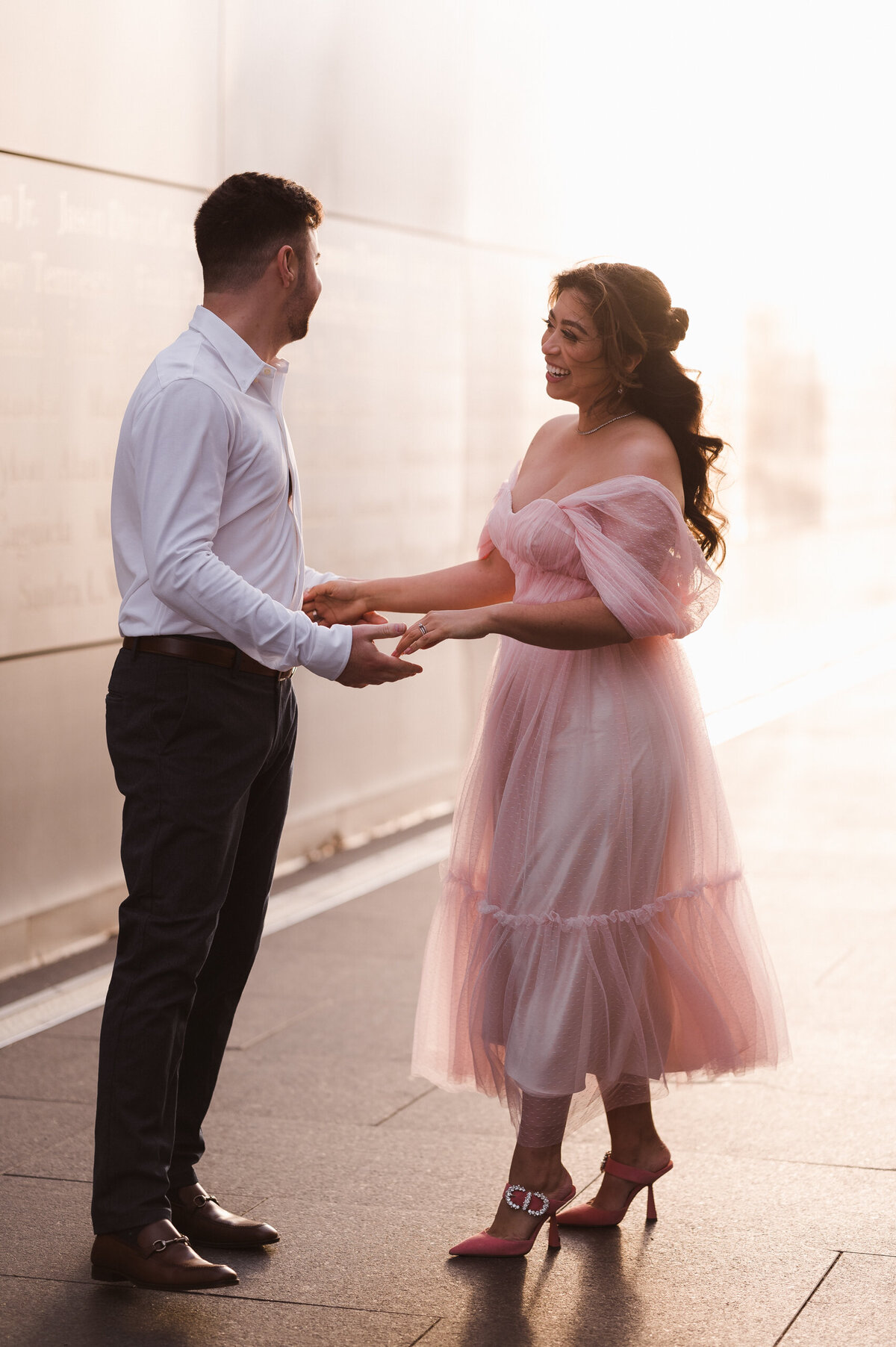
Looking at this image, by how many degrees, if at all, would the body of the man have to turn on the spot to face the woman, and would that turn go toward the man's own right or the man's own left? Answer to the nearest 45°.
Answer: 0° — they already face them

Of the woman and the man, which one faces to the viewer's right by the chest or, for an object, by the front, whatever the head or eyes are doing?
the man

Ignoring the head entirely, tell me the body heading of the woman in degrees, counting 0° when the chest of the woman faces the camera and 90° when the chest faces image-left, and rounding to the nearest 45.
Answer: approximately 45°

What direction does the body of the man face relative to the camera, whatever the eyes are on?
to the viewer's right

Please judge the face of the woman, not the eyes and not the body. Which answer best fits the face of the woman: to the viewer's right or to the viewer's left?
to the viewer's left

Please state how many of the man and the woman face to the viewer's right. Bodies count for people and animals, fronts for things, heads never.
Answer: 1

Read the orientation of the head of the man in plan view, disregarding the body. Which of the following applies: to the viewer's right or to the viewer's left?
to the viewer's right
